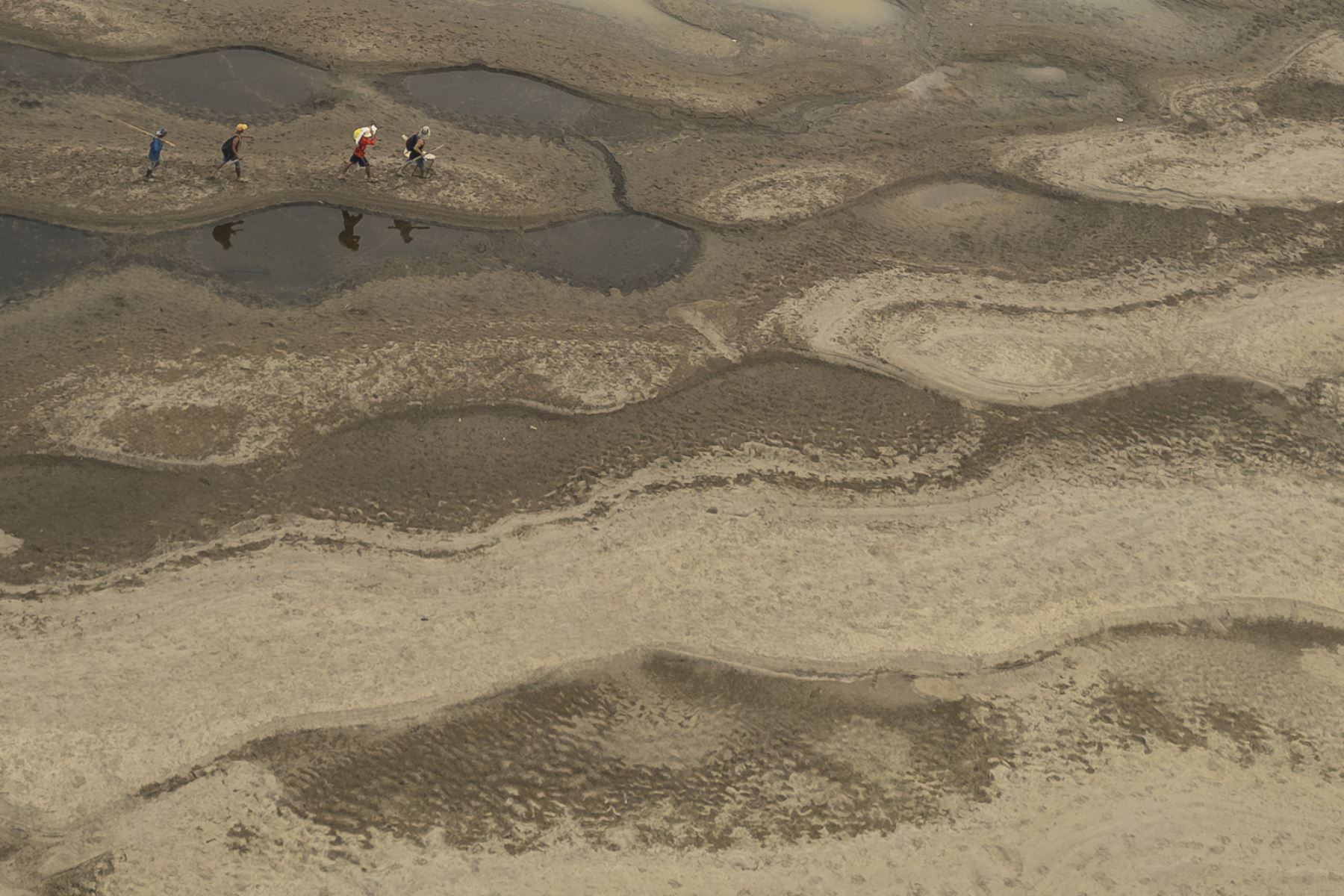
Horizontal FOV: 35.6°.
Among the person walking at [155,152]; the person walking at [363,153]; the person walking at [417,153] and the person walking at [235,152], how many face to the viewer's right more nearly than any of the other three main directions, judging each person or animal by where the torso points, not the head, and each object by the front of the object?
4

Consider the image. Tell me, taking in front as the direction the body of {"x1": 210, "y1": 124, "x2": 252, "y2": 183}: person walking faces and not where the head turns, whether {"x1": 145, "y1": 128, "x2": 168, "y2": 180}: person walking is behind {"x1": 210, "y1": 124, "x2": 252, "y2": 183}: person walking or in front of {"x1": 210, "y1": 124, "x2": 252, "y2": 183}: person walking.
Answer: behind

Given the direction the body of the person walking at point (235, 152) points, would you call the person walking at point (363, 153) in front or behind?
in front

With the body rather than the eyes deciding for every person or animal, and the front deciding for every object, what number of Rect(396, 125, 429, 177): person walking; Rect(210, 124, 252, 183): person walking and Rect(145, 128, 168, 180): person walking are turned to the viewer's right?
3

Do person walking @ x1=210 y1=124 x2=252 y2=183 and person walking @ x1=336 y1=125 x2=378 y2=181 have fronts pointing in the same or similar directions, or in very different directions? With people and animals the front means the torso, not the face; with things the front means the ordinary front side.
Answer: same or similar directions

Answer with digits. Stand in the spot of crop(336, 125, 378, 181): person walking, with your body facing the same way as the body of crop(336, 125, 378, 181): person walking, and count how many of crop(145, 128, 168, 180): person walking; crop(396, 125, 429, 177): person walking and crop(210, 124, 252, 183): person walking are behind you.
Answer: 2

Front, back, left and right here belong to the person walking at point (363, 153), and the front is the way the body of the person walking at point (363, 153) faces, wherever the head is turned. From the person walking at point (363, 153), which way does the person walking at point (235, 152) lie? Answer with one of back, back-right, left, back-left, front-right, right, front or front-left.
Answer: back

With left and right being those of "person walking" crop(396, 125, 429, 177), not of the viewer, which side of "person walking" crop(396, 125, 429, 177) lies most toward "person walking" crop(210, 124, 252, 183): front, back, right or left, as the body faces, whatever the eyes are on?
back

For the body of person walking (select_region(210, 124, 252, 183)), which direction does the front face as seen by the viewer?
to the viewer's right

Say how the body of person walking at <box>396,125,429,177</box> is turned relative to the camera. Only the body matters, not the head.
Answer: to the viewer's right
